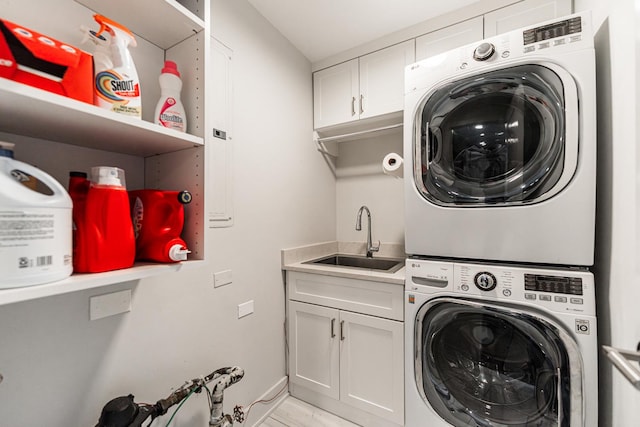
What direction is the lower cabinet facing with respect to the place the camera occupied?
facing the viewer and to the left of the viewer

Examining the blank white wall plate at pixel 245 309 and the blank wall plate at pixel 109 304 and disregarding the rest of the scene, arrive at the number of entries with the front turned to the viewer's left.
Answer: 0

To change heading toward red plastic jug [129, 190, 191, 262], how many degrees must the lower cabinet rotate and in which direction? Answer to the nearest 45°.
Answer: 0° — it already faces it

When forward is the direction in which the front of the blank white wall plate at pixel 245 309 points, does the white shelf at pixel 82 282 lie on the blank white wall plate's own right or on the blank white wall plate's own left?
on the blank white wall plate's own right

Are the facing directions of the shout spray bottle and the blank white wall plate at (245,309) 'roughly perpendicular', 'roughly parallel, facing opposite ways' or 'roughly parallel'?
roughly perpendicular

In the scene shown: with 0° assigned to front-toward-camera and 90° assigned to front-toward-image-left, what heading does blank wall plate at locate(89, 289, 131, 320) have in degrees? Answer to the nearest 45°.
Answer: approximately 315°

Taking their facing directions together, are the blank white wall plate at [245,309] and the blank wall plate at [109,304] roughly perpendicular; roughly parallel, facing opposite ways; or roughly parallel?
roughly parallel

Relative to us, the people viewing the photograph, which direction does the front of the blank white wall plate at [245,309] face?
facing the viewer and to the right of the viewer

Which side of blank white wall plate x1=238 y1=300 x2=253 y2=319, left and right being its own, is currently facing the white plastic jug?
right

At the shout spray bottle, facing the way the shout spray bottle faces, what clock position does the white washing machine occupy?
The white washing machine is roughly at 7 o'clock from the shout spray bottle.
